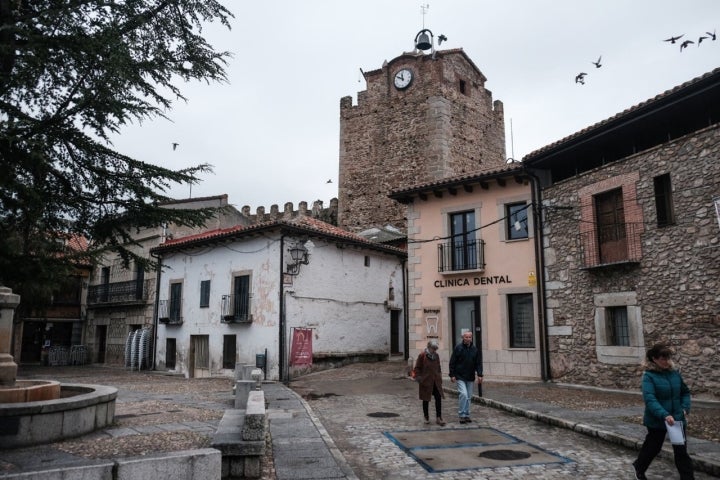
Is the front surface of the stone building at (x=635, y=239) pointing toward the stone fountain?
yes

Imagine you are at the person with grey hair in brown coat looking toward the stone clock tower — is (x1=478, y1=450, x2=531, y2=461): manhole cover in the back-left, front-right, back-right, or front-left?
back-right

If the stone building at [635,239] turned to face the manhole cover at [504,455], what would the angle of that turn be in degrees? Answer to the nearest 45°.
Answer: approximately 45° to its left

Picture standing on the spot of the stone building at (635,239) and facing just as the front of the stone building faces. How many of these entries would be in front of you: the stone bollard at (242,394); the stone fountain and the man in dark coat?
3

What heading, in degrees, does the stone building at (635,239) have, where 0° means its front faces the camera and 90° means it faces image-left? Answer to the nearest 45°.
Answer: approximately 45°

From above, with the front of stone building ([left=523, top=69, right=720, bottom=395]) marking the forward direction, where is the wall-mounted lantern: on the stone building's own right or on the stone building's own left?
on the stone building's own right

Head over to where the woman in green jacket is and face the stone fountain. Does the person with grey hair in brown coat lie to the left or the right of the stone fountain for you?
right

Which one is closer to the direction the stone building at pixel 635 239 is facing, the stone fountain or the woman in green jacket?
the stone fountain

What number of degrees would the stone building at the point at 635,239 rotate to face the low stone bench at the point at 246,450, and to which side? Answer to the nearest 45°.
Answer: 0° — it already faces it

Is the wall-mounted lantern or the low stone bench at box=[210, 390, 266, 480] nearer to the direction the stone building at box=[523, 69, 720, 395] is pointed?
the low stone bench

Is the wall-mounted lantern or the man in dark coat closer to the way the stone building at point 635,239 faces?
the man in dark coat
